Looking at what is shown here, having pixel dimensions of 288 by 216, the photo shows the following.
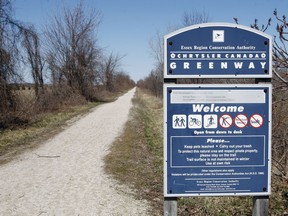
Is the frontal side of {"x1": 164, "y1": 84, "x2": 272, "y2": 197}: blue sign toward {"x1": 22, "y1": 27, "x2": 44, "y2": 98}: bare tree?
no

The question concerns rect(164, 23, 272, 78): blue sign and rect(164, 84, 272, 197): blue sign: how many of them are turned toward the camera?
2

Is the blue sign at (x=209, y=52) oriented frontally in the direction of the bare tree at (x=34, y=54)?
no

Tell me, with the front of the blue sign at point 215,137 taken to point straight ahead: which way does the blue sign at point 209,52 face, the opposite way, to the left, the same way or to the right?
the same way

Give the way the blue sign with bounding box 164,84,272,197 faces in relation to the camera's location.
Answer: facing the viewer

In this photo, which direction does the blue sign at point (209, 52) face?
toward the camera
